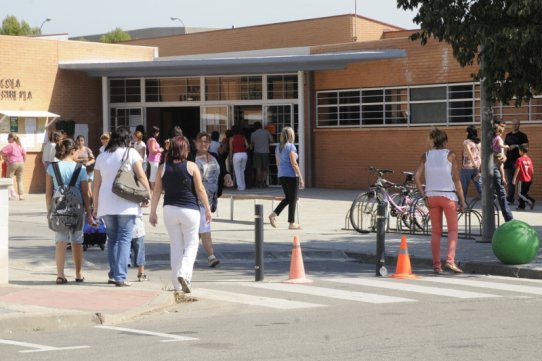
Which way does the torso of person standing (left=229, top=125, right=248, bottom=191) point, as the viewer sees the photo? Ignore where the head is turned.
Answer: away from the camera

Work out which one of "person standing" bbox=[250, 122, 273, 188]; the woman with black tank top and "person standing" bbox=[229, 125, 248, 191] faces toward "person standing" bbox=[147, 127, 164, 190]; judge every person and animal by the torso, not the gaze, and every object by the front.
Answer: the woman with black tank top

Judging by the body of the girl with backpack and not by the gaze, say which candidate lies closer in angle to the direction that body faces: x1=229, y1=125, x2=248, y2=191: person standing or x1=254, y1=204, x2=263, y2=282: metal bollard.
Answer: the person standing

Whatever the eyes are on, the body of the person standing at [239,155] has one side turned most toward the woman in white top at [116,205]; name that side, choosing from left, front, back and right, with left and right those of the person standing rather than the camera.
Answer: back

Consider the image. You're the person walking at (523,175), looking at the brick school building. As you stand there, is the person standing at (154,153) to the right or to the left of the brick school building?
left

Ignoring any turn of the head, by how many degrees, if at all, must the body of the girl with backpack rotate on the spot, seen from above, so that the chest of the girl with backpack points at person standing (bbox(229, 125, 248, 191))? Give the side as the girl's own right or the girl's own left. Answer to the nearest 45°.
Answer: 0° — they already face them

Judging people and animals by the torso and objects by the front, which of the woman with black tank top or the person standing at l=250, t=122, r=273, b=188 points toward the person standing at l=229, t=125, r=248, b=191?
the woman with black tank top

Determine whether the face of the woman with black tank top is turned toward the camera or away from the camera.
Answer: away from the camera

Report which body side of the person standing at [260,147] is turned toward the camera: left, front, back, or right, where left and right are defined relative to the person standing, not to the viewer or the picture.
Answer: back

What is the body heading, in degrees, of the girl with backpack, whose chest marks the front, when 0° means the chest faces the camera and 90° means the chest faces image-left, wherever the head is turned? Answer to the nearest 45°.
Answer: approximately 180°

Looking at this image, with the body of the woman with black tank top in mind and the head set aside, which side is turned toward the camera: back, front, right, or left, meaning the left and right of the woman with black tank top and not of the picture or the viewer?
back

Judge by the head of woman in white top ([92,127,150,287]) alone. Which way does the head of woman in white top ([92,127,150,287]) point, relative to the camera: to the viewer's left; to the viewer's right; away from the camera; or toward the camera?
away from the camera
